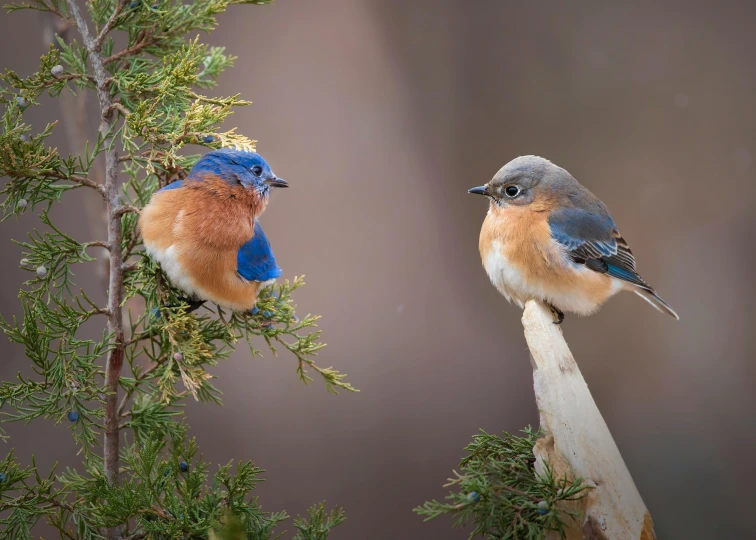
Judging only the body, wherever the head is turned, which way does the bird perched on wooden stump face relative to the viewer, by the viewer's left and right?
facing to the left of the viewer
